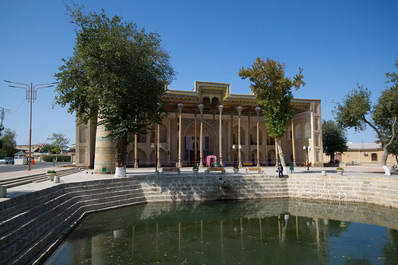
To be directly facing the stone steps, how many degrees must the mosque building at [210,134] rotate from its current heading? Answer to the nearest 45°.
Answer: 0° — it already faces it

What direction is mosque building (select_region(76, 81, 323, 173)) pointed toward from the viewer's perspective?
toward the camera

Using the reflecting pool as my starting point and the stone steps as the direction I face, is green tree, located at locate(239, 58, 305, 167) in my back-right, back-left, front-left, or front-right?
back-right

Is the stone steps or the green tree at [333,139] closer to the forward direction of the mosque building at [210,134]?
the stone steps

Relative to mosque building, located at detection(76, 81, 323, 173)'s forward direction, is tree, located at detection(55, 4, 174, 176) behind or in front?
in front

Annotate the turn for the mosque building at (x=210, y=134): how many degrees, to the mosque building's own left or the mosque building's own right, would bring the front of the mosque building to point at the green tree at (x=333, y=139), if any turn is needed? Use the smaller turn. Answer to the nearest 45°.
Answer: approximately 135° to the mosque building's own left

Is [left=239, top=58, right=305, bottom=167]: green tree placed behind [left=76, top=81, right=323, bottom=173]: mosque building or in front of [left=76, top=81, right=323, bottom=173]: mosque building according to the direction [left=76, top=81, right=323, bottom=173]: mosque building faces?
in front

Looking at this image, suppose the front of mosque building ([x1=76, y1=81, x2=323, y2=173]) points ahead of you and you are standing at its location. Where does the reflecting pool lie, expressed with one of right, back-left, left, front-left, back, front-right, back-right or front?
front

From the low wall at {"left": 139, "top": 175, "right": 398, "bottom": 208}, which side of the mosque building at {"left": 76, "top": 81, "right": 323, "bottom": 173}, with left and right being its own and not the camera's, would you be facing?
front
